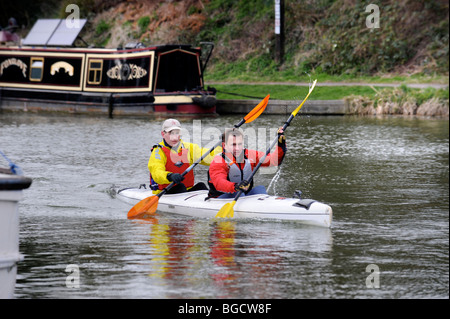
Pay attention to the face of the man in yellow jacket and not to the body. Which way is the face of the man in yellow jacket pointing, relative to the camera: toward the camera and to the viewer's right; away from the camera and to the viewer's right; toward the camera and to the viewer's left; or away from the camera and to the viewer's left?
toward the camera and to the viewer's right

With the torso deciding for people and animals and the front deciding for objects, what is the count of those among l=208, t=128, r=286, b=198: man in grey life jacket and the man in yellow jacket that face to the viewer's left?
0

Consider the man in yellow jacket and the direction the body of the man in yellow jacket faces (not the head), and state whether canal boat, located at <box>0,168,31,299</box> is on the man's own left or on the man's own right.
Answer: on the man's own right

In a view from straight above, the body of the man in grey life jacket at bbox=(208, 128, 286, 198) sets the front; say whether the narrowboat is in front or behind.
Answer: behind

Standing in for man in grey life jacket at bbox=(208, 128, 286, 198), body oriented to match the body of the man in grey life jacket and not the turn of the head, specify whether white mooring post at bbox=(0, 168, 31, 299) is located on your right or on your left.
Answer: on your right

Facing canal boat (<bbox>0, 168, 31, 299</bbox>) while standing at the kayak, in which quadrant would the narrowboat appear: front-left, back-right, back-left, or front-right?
back-right
